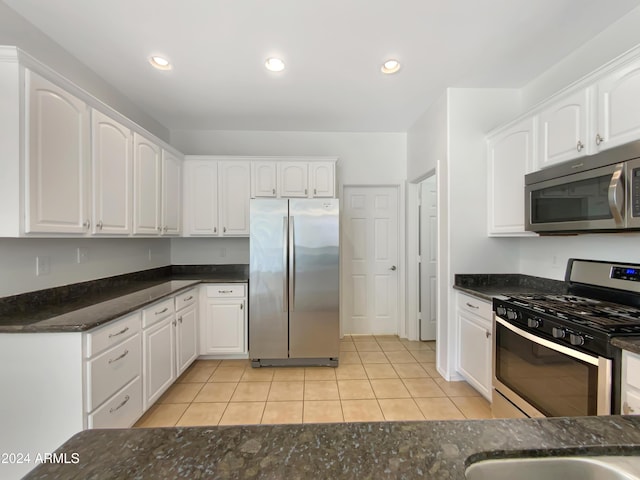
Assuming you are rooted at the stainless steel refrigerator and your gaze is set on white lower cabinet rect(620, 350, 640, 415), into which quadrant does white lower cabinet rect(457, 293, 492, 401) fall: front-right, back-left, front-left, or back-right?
front-left

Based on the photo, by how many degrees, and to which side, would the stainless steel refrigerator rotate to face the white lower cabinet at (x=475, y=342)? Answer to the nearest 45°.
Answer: approximately 45° to its left

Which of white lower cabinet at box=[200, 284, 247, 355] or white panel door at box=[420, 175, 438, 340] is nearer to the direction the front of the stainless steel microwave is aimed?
the white lower cabinet

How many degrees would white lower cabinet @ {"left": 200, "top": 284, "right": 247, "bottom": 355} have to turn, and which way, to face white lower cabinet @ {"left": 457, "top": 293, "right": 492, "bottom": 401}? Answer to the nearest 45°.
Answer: approximately 45° to its left

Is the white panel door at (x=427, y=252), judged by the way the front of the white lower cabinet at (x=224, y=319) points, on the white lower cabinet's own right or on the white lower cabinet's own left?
on the white lower cabinet's own left

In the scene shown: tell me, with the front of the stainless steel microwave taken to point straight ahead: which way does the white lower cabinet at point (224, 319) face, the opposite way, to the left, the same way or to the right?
to the left

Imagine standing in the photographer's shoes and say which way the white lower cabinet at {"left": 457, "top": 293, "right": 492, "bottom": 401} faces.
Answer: facing the viewer and to the left of the viewer

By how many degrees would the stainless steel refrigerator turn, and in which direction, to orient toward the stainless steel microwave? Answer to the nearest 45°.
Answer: approximately 45° to its left

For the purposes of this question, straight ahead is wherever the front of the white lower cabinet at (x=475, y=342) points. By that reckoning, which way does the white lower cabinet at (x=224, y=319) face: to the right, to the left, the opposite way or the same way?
to the left

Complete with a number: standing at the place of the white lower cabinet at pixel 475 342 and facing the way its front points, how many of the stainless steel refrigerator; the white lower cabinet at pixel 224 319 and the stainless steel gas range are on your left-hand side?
1

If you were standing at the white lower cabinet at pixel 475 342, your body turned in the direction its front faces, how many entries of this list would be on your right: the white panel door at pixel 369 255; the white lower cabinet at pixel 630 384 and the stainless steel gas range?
1

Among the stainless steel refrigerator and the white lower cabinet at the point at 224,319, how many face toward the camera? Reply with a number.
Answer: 2

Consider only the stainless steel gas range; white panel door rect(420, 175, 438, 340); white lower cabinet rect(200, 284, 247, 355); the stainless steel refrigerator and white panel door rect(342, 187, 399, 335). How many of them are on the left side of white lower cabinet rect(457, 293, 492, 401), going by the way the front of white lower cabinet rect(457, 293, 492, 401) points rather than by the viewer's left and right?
1

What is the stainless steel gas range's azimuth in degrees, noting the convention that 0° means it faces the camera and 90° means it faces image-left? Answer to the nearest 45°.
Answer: approximately 45°

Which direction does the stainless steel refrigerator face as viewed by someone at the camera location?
facing the viewer

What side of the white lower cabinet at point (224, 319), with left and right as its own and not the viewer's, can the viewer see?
front
